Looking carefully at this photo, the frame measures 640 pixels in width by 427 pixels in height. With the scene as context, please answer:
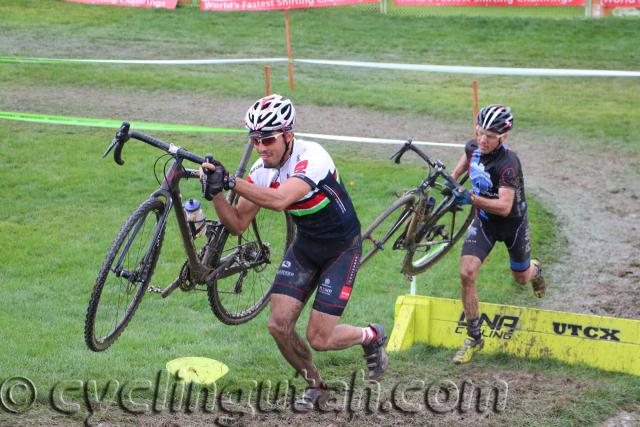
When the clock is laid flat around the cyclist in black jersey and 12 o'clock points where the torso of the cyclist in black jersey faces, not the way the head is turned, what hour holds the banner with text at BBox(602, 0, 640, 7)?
The banner with text is roughly at 5 o'clock from the cyclist in black jersey.

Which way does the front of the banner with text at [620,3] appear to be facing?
toward the camera

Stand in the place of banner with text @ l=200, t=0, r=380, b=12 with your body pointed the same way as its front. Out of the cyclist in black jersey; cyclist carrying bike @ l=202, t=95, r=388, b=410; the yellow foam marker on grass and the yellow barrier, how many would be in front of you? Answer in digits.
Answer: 4

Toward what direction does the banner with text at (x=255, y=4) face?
toward the camera

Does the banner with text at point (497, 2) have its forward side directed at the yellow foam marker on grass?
yes

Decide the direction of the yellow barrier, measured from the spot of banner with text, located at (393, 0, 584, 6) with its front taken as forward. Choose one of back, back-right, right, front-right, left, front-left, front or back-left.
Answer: front

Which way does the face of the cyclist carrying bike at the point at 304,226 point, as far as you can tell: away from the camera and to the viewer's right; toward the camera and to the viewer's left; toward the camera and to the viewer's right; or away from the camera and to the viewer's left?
toward the camera and to the viewer's left

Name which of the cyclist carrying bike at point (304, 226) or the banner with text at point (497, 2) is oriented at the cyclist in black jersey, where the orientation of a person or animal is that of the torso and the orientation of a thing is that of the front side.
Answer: the banner with text

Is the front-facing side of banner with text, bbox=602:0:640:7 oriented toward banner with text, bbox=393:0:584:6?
no

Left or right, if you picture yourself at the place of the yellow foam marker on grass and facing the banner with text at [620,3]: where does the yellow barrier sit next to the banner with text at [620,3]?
right

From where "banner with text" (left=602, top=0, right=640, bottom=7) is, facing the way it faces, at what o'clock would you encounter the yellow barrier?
The yellow barrier is roughly at 12 o'clock from the banner with text.

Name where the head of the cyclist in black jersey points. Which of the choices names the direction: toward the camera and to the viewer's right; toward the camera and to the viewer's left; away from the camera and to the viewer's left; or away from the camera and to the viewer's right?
toward the camera and to the viewer's left

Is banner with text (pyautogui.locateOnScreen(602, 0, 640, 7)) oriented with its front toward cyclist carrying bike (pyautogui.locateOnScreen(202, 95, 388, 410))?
yes

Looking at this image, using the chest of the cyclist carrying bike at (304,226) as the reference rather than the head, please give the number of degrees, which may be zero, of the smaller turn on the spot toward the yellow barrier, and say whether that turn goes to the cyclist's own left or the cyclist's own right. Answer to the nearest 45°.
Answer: approximately 180°

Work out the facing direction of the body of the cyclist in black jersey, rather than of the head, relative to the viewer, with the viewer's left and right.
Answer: facing the viewer and to the left of the viewer

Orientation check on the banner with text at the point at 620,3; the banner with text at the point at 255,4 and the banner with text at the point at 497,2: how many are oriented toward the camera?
3

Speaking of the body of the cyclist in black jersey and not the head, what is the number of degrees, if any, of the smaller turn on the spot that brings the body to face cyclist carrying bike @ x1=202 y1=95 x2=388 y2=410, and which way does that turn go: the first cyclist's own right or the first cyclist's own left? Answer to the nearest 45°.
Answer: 0° — they already face them

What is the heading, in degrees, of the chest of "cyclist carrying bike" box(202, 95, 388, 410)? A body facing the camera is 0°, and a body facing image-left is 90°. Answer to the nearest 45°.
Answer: approximately 45°

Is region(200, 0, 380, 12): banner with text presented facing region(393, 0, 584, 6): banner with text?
no
